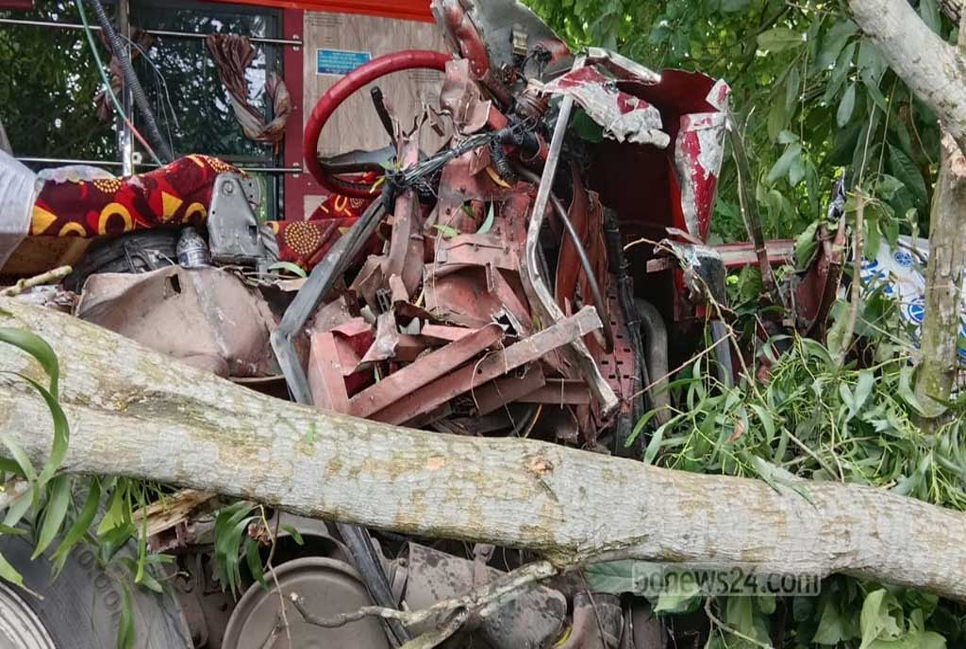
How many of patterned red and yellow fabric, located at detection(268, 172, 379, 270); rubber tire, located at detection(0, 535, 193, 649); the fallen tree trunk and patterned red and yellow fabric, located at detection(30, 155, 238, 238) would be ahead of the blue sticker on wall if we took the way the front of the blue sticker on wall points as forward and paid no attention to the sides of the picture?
4

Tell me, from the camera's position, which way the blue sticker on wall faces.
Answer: facing the viewer

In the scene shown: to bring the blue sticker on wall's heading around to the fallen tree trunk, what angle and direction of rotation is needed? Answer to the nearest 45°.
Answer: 0° — it already faces it

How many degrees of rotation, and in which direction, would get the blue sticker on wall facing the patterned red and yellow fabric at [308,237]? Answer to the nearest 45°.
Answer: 0° — it already faces it

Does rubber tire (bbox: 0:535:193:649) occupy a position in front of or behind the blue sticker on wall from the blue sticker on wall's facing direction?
in front

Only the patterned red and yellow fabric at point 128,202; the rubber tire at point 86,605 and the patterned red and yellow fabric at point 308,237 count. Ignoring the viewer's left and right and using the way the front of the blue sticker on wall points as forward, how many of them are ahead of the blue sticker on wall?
3

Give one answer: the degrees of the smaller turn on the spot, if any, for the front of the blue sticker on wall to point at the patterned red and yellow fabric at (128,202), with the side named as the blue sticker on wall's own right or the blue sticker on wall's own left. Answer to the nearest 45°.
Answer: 0° — it already faces it
